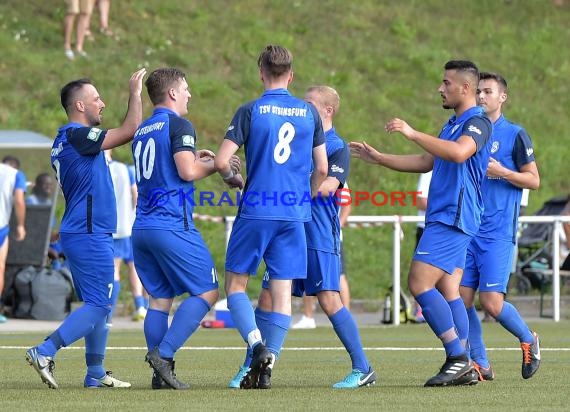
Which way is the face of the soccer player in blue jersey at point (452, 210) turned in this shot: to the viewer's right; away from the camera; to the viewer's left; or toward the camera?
to the viewer's left

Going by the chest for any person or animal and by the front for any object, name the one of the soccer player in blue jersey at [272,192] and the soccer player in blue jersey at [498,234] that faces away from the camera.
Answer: the soccer player in blue jersey at [272,192]

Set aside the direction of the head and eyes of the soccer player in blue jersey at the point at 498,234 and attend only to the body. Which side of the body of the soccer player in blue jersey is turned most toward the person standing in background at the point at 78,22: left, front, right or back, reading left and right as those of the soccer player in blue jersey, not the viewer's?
right

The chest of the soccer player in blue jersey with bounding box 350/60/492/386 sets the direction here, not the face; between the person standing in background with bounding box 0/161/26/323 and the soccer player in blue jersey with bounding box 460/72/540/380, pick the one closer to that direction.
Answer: the person standing in background

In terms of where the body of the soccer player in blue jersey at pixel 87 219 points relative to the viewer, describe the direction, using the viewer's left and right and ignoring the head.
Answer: facing to the right of the viewer

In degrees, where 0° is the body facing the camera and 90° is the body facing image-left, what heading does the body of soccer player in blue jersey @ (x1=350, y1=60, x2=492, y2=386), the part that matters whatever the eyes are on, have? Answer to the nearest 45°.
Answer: approximately 90°

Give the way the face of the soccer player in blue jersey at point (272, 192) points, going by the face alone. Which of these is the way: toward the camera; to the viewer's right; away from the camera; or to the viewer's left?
away from the camera

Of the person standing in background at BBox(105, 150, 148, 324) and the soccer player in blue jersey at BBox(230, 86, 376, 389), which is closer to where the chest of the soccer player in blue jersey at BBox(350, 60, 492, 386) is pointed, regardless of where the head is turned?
the soccer player in blue jersey

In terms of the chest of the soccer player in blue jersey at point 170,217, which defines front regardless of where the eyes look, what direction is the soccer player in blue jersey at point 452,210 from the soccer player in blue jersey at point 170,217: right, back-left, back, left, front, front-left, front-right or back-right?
front-right

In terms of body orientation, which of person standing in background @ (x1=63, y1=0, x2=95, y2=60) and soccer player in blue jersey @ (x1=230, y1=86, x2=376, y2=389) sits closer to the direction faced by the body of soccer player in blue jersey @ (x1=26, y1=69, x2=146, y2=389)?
the soccer player in blue jersey

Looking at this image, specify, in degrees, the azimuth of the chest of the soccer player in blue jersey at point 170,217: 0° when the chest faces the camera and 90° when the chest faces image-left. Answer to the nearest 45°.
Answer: approximately 225°

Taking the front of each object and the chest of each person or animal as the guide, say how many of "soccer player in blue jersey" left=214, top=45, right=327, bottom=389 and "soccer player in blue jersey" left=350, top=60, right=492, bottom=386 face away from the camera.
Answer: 1

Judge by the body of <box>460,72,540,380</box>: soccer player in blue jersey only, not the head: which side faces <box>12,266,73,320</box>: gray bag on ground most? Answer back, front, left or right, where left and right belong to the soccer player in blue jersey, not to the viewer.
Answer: right

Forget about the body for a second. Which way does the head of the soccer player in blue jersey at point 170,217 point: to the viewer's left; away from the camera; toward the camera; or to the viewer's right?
to the viewer's right

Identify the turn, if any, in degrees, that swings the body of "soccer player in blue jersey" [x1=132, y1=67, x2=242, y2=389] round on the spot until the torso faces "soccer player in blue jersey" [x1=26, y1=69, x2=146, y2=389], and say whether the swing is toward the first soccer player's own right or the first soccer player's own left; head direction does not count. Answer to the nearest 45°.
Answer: approximately 90° to the first soccer player's own left
